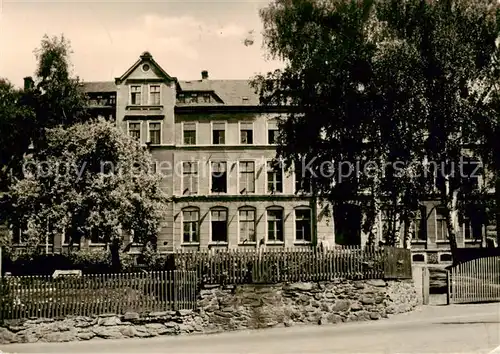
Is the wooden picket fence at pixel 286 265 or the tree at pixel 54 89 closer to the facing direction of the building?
the wooden picket fence

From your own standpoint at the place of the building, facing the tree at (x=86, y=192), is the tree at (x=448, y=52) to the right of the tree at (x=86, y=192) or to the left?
left

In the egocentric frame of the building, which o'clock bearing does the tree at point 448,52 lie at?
The tree is roughly at 11 o'clock from the building.

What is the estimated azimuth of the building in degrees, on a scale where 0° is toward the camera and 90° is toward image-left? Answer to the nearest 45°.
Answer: approximately 0°

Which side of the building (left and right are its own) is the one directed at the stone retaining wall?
front

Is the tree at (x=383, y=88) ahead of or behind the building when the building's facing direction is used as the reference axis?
ahead

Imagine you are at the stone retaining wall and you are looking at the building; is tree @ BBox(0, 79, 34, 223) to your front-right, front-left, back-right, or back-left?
front-left

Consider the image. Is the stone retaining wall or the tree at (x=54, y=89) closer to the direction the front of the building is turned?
the stone retaining wall

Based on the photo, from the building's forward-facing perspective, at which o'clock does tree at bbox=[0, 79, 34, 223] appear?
The tree is roughly at 2 o'clock from the building.

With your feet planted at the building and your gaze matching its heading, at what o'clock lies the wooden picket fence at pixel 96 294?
The wooden picket fence is roughly at 12 o'clock from the building.

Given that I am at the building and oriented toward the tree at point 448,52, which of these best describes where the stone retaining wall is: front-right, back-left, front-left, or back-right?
front-right

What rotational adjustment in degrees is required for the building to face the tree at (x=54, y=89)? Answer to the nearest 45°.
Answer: approximately 45° to its right
